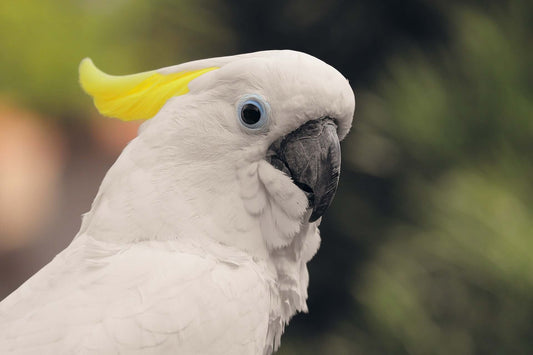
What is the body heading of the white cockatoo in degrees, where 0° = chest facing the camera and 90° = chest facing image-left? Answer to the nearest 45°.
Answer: approximately 270°
